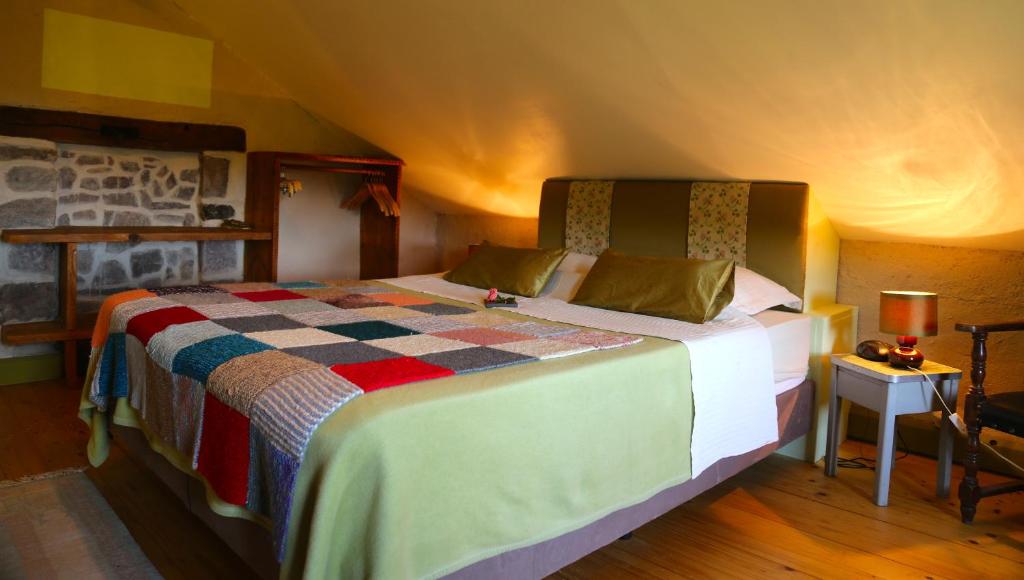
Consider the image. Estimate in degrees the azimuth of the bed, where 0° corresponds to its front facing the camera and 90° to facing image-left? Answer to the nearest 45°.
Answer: approximately 45°

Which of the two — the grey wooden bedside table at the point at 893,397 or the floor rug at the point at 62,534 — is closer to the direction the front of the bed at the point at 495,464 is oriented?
the floor rug

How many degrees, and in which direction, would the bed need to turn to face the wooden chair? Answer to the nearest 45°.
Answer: approximately 135° to its left
